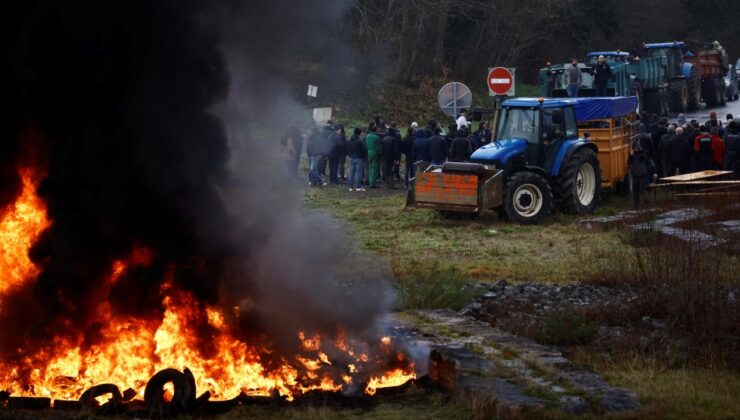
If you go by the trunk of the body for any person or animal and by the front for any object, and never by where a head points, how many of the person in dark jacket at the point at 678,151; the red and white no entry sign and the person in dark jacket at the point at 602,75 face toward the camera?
2

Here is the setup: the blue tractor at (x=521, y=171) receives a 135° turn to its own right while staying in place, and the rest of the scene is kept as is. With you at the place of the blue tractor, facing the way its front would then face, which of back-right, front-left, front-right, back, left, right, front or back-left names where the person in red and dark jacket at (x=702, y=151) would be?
front-right

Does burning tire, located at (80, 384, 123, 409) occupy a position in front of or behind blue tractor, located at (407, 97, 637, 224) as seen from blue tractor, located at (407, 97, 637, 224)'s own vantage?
in front

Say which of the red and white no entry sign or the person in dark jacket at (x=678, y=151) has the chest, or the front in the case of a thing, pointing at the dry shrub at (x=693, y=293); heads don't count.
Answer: the red and white no entry sign
